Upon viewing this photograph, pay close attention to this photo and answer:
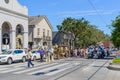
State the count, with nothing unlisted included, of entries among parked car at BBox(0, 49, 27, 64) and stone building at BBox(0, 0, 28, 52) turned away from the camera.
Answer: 0

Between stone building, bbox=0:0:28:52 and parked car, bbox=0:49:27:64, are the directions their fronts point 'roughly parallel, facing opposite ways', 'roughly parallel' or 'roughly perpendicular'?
roughly perpendicular

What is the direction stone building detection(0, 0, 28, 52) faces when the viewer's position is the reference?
facing the viewer and to the right of the viewer

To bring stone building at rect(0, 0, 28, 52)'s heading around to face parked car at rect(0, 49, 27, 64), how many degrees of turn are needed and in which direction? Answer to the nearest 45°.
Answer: approximately 45° to its right

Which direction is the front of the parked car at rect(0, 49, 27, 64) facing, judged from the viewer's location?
facing the viewer and to the left of the viewer

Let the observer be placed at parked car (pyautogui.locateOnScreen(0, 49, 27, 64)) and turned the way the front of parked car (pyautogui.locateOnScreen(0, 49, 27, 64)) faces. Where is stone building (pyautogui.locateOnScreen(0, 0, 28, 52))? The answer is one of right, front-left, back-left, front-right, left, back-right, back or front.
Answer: back-right
